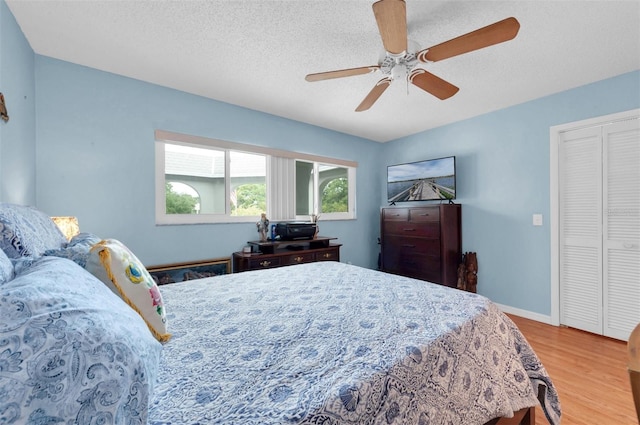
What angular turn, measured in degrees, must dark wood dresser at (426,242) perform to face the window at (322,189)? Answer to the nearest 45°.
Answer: approximately 45° to its right

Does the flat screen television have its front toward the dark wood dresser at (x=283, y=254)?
yes

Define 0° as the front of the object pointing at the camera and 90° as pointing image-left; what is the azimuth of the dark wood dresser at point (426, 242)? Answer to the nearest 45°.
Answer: approximately 45°

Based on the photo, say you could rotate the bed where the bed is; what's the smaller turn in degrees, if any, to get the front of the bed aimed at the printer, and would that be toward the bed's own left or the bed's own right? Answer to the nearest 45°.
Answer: approximately 45° to the bed's own left

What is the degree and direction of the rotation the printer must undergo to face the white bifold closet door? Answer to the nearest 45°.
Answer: approximately 45° to its left

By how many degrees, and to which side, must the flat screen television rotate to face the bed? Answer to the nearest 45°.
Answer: approximately 45° to its left

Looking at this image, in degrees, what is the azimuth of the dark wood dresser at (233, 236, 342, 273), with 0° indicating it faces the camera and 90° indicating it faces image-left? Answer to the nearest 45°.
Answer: approximately 315°

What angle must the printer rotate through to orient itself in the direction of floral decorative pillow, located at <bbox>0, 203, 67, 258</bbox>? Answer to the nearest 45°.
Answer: approximately 90° to its right
